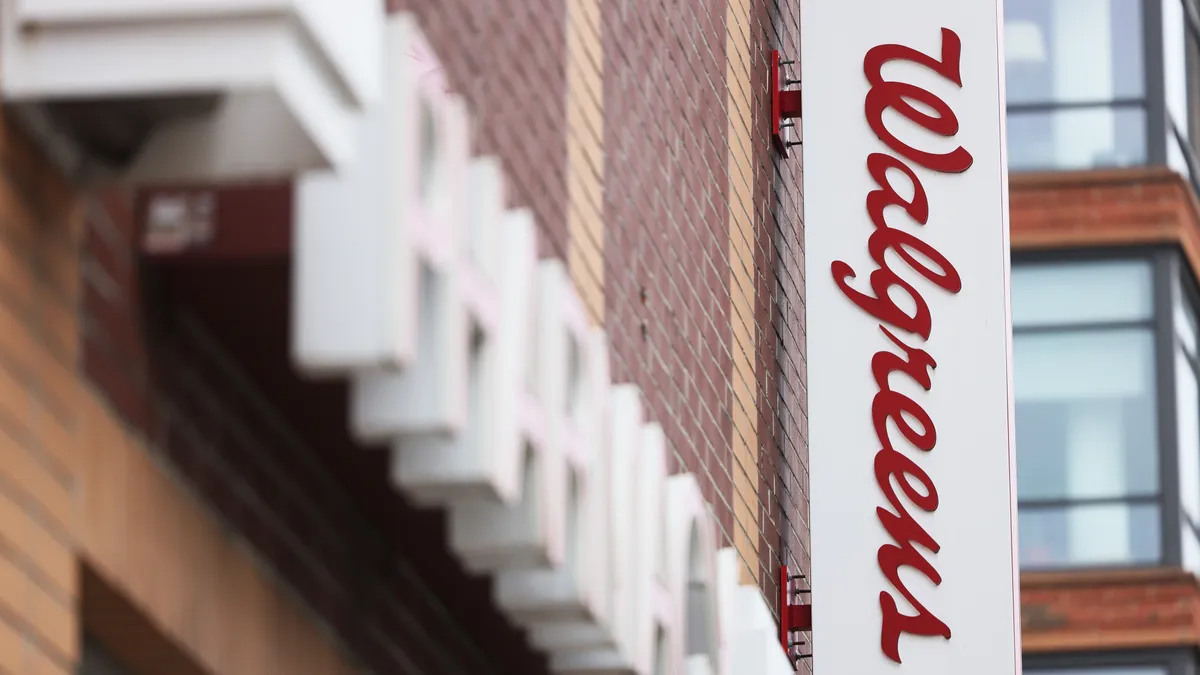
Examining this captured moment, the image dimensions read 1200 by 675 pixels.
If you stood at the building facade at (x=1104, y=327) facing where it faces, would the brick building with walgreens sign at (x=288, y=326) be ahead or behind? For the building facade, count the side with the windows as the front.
ahead

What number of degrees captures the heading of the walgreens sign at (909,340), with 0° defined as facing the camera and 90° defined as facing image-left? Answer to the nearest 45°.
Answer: approximately 0°

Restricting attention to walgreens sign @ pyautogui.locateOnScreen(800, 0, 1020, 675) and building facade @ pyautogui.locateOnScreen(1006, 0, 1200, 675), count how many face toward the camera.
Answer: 2

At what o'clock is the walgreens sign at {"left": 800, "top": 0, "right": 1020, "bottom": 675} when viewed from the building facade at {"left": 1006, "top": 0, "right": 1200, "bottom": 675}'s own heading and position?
The walgreens sign is roughly at 12 o'clock from the building facade.

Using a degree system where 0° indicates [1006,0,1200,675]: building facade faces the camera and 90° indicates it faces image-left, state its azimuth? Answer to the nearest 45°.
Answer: approximately 0°

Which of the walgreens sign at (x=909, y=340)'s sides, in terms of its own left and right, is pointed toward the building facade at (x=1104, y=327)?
back
